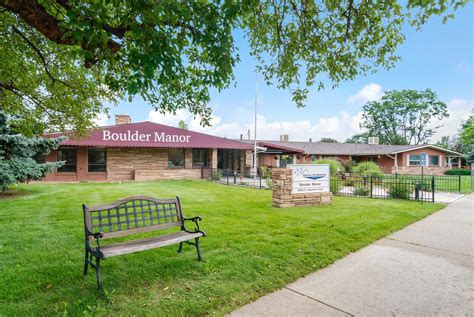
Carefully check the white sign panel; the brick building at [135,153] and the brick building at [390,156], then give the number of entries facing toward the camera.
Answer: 3

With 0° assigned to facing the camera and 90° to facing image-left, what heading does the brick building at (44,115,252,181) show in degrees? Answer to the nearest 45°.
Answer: approximately 0°

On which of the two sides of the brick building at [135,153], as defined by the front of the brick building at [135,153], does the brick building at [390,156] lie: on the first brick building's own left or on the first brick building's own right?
on the first brick building's own left

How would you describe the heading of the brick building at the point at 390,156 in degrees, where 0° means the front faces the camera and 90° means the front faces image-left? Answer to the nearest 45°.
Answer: approximately 0°

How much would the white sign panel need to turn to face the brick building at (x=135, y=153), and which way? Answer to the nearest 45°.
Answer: approximately 135° to its right

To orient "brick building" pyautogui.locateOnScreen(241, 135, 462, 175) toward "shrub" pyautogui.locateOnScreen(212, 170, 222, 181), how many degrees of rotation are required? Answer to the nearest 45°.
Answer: approximately 45° to its right

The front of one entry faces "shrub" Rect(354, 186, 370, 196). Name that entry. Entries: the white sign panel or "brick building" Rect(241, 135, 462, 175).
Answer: the brick building

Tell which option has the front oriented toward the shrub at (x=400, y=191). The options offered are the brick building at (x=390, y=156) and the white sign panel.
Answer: the brick building

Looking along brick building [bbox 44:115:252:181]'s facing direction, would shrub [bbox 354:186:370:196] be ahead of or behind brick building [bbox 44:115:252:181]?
ahead

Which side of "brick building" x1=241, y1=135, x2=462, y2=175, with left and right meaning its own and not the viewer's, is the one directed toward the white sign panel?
front
